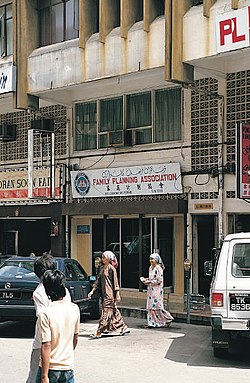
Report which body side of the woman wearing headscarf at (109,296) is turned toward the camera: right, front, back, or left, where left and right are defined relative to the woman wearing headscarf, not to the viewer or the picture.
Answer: left

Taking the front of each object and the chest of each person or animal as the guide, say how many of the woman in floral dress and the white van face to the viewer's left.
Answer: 1

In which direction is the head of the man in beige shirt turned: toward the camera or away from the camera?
away from the camera

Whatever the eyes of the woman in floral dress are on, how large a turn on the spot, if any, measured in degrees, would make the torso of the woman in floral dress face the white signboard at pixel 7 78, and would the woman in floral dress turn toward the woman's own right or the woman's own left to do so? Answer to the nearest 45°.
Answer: approximately 45° to the woman's own right

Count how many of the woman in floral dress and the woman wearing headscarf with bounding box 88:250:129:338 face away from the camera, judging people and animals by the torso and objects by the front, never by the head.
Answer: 0

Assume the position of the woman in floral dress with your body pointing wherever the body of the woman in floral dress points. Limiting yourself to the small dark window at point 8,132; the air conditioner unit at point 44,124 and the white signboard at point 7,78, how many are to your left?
0

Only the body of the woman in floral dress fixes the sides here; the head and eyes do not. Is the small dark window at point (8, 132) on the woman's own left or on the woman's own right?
on the woman's own right

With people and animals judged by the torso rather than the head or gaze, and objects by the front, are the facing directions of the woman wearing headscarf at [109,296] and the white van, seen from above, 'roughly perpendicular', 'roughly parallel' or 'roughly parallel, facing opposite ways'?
roughly perpendicular

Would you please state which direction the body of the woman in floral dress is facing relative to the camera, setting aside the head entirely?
to the viewer's left
